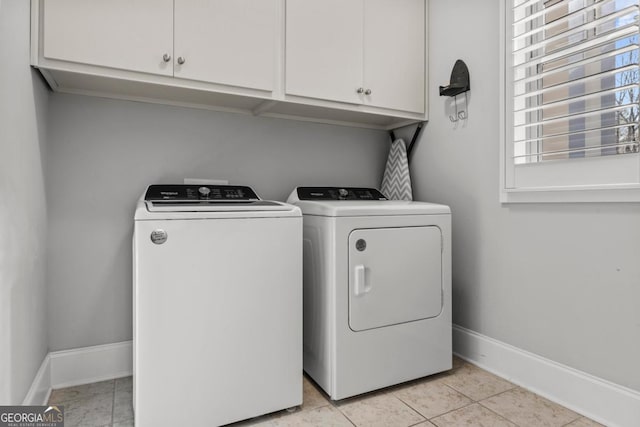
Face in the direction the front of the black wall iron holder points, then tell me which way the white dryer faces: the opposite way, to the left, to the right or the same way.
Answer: to the left

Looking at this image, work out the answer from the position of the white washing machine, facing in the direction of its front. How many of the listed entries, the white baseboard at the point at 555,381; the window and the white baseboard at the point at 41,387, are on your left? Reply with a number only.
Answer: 2

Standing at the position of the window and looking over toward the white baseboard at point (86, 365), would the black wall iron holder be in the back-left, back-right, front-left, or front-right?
front-right

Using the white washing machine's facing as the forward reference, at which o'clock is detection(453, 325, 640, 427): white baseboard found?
The white baseboard is roughly at 9 o'clock from the white washing machine.

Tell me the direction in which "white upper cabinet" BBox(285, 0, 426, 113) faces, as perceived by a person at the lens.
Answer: facing the viewer and to the right of the viewer

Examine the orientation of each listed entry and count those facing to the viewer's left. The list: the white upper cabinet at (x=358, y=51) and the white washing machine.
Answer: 0

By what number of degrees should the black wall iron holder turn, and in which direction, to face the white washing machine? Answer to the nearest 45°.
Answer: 0° — it already faces it

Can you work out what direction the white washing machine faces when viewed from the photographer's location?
facing the viewer

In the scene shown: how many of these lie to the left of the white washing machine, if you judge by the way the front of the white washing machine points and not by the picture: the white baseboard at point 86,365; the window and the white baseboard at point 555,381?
2

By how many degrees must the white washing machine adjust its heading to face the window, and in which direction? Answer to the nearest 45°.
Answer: approximately 90° to its left

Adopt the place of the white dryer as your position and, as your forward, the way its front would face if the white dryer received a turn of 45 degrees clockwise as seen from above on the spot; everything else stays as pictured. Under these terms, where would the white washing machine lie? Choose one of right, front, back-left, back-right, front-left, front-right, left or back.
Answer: front-right

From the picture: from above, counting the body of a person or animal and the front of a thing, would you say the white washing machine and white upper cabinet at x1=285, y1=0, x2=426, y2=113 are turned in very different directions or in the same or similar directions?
same or similar directions

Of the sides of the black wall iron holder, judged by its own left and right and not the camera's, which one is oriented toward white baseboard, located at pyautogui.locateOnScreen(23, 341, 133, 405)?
front

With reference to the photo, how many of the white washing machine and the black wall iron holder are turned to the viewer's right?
0
